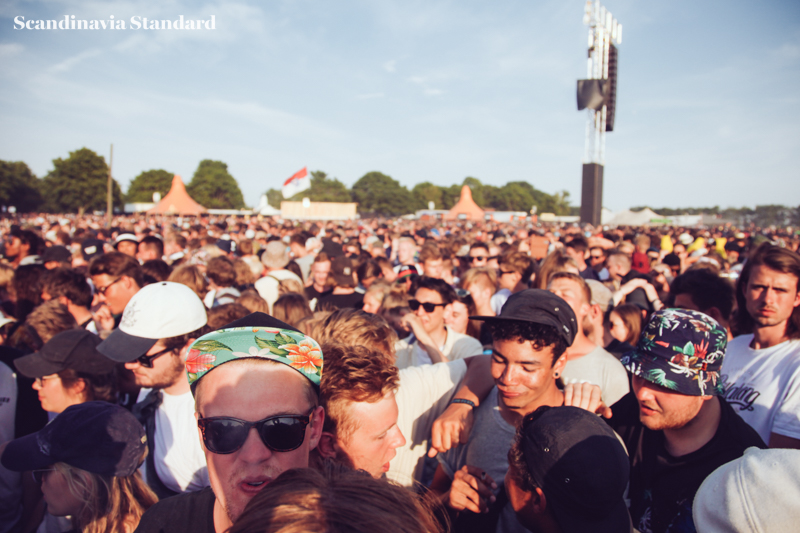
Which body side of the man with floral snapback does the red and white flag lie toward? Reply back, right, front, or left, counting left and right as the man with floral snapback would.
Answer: back

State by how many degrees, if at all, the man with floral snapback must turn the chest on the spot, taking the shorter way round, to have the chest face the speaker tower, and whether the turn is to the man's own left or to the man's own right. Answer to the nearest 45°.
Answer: approximately 135° to the man's own left

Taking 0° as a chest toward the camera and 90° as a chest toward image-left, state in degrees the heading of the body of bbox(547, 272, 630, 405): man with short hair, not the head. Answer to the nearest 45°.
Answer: approximately 45°

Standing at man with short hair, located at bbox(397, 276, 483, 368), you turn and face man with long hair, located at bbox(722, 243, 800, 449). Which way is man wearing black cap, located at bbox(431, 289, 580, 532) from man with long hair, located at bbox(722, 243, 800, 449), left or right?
right

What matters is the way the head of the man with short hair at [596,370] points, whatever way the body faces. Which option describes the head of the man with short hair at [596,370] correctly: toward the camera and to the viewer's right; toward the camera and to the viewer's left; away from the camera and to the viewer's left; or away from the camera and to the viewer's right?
toward the camera and to the viewer's left

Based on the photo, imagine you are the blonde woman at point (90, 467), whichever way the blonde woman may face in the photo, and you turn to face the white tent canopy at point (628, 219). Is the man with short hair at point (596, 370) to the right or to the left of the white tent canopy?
right

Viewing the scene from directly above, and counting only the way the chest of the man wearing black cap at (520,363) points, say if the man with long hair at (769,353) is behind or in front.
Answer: behind

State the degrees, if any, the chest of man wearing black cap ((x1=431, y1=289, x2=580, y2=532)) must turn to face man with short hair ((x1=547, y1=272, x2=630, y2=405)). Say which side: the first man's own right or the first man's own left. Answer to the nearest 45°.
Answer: approximately 180°

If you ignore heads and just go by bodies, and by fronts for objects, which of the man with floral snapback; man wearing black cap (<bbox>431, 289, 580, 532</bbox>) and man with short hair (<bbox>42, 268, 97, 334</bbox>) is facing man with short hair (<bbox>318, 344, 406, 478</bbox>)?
the man wearing black cap

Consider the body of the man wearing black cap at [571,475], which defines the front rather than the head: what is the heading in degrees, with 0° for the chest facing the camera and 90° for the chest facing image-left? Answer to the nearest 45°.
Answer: approximately 135°

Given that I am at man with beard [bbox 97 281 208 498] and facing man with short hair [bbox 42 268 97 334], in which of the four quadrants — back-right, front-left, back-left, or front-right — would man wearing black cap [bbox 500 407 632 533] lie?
back-right
